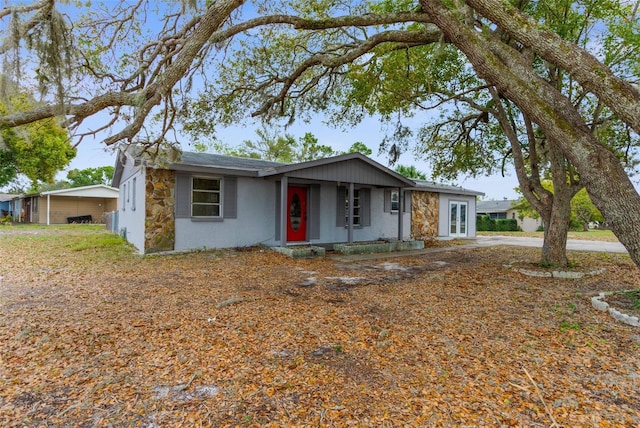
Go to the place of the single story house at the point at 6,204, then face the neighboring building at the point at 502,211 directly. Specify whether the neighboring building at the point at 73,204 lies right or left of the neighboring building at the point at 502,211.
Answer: right

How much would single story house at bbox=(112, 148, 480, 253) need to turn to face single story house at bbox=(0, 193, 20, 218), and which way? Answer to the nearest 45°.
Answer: approximately 180°

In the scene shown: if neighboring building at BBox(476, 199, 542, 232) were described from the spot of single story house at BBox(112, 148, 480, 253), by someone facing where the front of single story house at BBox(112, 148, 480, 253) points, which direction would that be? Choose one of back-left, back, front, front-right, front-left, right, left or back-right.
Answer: left

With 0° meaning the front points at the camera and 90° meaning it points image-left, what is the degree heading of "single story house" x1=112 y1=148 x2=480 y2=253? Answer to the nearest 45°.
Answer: approximately 315°
